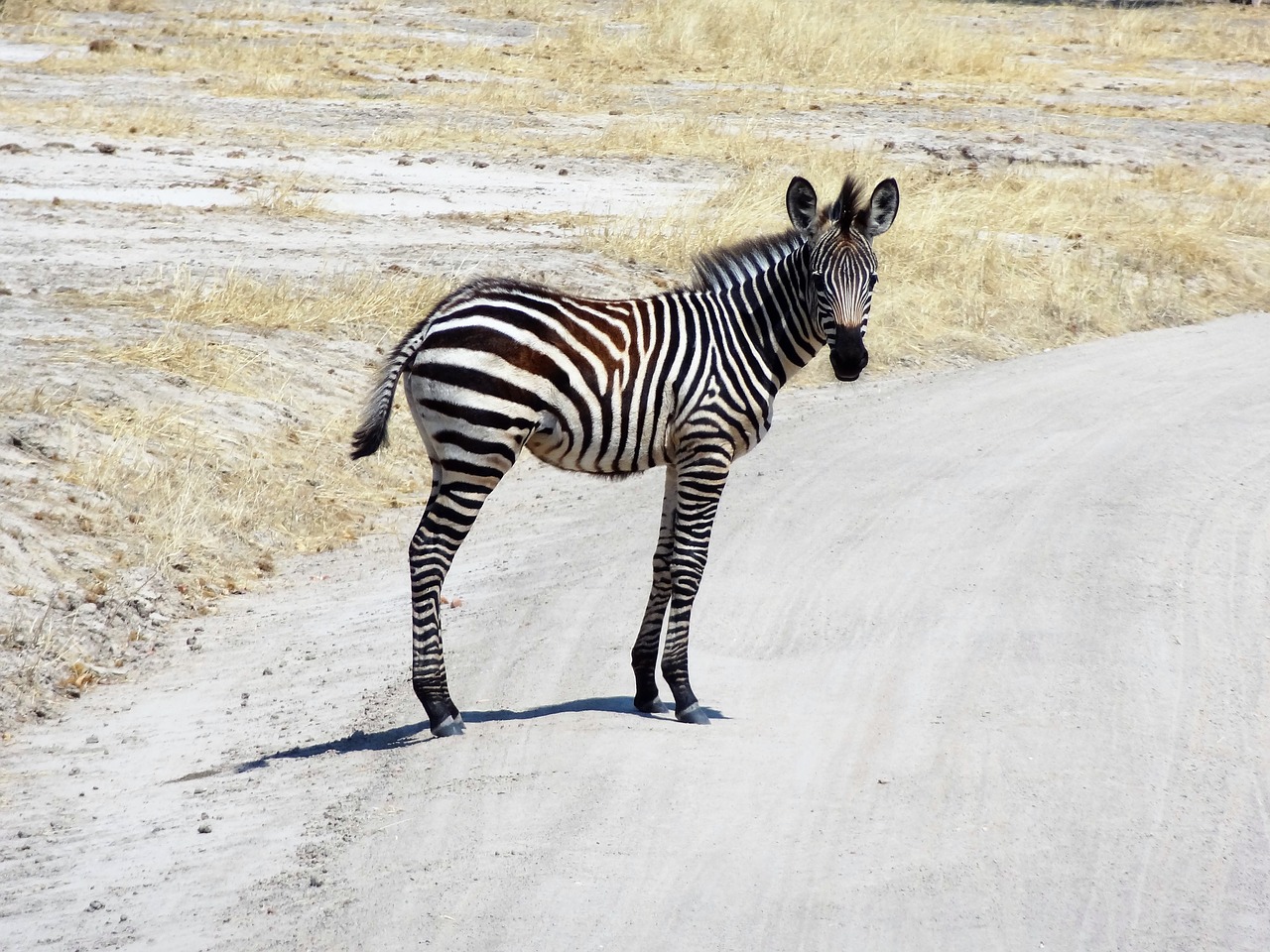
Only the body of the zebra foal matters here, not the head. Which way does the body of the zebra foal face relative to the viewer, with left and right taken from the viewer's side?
facing to the right of the viewer
